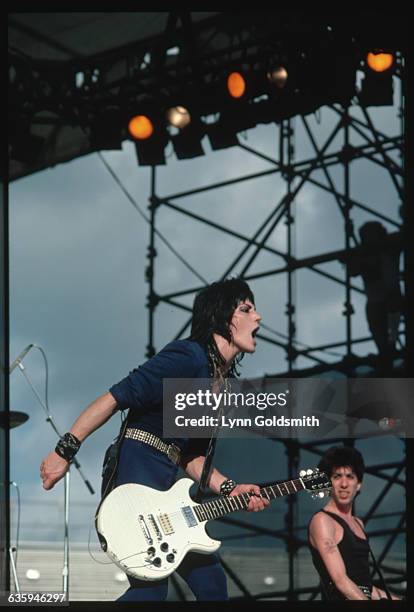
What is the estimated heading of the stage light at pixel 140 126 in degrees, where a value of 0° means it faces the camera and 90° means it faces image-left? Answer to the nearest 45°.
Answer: approximately 0°

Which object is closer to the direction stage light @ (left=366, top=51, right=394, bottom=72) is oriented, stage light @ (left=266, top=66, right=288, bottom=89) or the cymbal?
the cymbal

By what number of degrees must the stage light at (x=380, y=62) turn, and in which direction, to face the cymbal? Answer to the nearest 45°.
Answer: approximately 45° to its right

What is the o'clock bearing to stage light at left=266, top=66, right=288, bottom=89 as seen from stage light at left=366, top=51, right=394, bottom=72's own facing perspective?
stage light at left=266, top=66, right=288, bottom=89 is roughly at 3 o'clock from stage light at left=366, top=51, right=394, bottom=72.

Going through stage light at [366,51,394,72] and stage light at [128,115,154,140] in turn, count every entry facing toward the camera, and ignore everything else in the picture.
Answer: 2

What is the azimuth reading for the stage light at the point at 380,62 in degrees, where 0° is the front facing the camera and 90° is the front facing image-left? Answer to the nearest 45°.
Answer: approximately 0°
